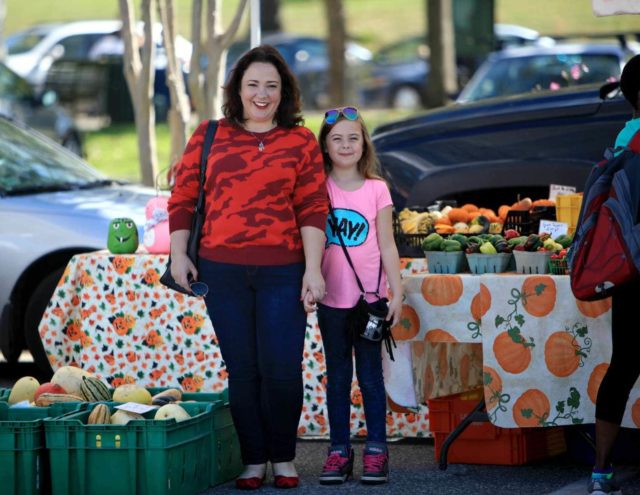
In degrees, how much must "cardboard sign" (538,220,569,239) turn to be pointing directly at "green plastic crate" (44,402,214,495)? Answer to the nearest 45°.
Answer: approximately 45° to its right

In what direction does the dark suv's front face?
to the viewer's left

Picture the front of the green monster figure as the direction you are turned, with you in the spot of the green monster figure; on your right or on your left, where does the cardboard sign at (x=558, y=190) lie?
on your left

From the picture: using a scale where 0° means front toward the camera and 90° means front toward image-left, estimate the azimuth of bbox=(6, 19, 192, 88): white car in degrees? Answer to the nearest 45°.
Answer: approximately 45°

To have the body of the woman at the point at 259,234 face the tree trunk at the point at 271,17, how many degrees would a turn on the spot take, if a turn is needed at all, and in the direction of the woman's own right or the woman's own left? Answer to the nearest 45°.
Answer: approximately 180°
